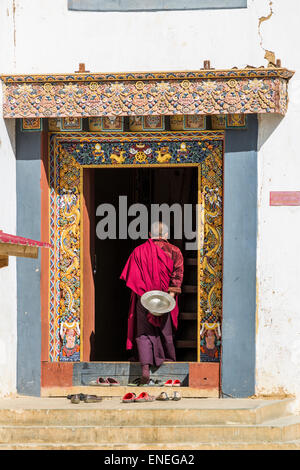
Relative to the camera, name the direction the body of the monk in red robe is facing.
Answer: away from the camera

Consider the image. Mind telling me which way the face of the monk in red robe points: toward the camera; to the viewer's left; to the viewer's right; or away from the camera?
away from the camera

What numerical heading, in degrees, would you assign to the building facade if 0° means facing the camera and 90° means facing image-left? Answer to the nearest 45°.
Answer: approximately 0°
